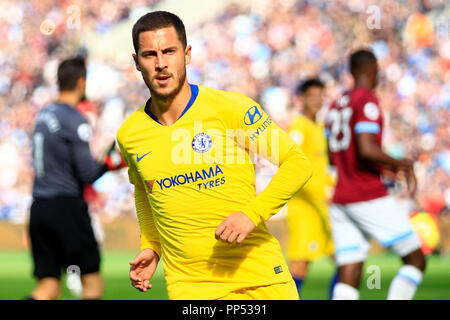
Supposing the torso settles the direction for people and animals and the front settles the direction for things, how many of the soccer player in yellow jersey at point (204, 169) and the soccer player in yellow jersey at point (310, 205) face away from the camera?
0

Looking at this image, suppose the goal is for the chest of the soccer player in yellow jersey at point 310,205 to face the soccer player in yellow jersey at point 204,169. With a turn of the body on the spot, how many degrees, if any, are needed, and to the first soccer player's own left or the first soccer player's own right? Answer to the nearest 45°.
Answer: approximately 45° to the first soccer player's own right

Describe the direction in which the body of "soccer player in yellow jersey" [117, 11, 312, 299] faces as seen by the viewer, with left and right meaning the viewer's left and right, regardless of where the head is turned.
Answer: facing the viewer and to the left of the viewer

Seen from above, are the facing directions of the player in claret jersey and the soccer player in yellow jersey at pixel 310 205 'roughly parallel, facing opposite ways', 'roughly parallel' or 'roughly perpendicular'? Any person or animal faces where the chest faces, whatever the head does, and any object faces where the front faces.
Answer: roughly perpendicular

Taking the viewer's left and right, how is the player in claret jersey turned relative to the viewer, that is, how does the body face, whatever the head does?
facing away from the viewer and to the right of the viewer

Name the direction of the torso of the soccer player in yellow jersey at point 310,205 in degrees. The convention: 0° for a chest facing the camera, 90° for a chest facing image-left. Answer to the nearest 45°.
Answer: approximately 315°
